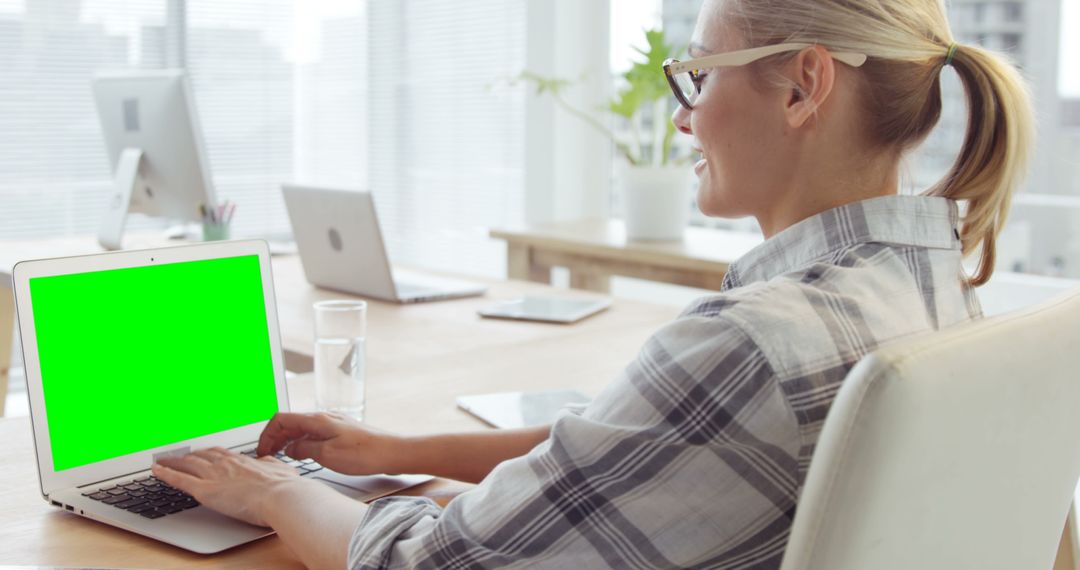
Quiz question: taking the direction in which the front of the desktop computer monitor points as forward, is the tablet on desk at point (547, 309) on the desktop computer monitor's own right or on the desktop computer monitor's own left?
on the desktop computer monitor's own right

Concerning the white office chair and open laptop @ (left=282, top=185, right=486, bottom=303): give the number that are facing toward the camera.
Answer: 0

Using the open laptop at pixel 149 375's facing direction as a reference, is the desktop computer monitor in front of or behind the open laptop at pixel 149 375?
behind

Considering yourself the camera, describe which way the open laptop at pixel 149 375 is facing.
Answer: facing the viewer and to the right of the viewer

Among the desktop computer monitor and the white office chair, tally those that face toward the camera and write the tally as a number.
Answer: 0

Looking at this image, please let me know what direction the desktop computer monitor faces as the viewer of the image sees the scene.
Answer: facing away from the viewer and to the right of the viewer

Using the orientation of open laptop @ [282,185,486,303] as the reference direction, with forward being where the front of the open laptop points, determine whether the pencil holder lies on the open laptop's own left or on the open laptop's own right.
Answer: on the open laptop's own left

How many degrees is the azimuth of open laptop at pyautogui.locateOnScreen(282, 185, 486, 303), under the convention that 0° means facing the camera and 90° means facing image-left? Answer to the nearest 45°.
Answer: approximately 225°

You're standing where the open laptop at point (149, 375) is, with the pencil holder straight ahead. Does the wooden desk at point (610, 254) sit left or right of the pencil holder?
right

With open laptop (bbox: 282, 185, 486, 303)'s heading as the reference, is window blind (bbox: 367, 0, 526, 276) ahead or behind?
ahead

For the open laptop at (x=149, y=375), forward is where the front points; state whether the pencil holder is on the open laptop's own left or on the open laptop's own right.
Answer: on the open laptop's own left

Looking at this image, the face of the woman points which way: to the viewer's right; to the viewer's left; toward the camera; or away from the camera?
to the viewer's left

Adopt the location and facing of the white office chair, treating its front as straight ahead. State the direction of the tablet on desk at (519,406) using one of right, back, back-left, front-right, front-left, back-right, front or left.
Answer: front

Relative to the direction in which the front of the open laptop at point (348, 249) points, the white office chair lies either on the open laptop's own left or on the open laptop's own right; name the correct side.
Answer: on the open laptop's own right
